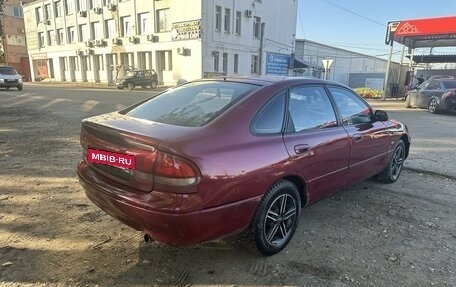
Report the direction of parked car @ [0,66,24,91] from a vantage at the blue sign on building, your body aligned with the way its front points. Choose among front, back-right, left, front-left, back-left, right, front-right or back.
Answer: right

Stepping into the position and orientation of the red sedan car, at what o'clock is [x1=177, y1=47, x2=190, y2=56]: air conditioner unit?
The air conditioner unit is roughly at 10 o'clock from the red sedan car.

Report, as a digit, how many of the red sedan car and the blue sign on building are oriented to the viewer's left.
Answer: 0

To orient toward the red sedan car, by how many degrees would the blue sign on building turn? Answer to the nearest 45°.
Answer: approximately 45° to its right

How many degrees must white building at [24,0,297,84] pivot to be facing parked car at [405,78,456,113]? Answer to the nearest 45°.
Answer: approximately 90° to its left

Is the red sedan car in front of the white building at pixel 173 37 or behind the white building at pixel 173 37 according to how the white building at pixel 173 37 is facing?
in front

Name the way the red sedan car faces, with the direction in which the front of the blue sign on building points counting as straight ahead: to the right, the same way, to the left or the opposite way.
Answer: to the left

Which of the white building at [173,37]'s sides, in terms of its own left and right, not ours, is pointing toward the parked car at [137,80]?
front

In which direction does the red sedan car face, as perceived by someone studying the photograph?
facing away from the viewer and to the right of the viewer

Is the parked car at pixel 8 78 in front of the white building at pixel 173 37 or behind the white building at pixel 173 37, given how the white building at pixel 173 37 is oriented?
in front

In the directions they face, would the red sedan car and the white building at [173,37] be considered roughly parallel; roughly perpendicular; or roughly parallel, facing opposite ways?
roughly parallel, facing opposite ways

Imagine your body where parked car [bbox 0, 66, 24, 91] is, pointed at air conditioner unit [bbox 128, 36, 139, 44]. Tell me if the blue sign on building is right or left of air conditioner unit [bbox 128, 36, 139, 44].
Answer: right

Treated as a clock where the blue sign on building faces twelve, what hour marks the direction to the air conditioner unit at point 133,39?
The air conditioner unit is roughly at 4 o'clock from the blue sign on building.
